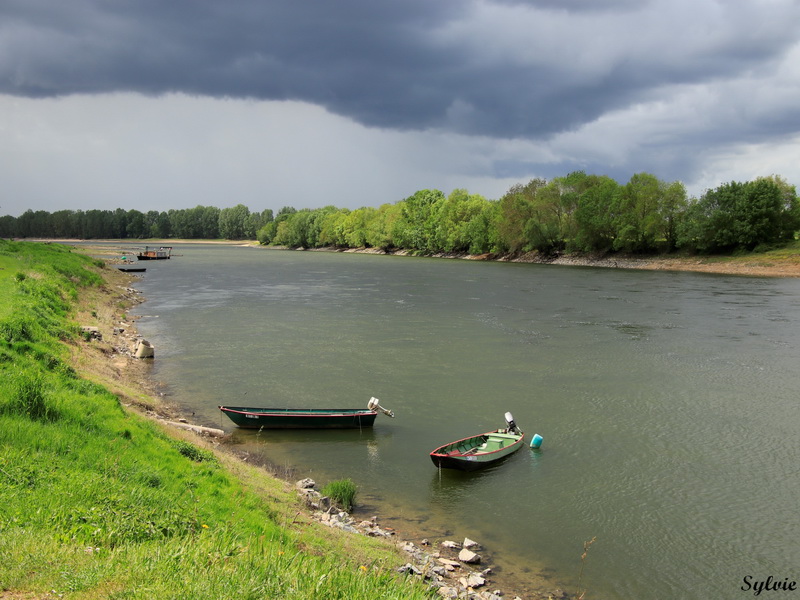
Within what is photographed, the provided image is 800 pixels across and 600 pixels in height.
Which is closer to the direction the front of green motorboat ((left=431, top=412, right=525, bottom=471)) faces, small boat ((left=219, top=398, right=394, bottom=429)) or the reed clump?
the reed clump

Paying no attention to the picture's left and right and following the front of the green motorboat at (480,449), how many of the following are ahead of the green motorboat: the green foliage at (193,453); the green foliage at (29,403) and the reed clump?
3

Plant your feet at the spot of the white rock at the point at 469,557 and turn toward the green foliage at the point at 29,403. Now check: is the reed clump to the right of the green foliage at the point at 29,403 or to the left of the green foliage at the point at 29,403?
right

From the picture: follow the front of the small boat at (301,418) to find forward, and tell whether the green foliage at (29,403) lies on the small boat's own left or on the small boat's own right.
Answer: on the small boat's own left

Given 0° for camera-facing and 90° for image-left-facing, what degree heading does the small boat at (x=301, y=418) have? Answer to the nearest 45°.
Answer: approximately 90°
